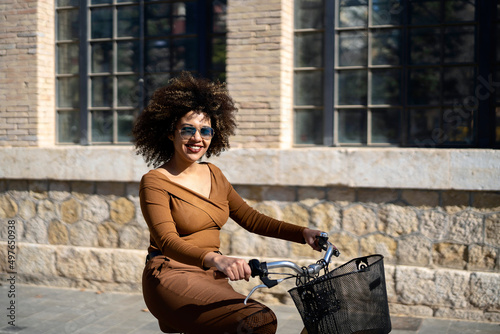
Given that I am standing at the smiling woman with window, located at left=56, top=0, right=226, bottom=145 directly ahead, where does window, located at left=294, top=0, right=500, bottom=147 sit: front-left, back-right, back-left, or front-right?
front-right

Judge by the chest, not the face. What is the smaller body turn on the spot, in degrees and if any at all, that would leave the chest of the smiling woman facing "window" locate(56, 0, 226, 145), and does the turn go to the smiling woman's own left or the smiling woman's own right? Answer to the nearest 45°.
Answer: approximately 135° to the smiling woman's own left

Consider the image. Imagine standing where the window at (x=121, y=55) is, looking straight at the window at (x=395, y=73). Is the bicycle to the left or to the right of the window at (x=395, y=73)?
right

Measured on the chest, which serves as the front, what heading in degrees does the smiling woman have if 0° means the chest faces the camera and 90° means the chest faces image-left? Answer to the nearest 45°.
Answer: approximately 315°

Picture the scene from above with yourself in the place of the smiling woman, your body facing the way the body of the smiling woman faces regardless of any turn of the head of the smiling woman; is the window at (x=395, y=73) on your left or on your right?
on your left
